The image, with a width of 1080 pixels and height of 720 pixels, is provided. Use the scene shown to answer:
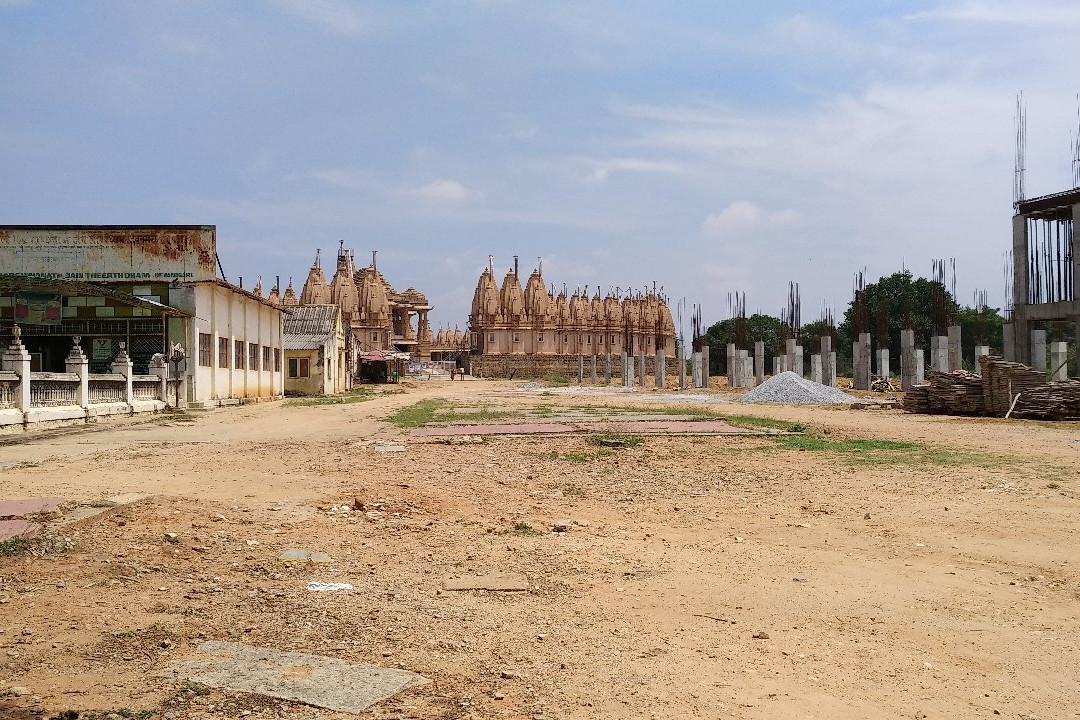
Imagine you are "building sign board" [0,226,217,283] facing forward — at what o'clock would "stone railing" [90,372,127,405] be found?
The stone railing is roughly at 12 o'clock from the building sign board.

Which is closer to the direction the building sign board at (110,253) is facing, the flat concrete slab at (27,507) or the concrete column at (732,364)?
the flat concrete slab

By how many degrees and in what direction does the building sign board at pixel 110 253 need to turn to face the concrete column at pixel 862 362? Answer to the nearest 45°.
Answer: approximately 90° to its left

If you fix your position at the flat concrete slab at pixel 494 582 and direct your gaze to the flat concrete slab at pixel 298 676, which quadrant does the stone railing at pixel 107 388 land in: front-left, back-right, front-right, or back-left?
back-right

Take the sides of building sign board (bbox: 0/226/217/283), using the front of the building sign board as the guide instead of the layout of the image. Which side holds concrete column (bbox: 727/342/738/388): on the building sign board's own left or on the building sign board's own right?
on the building sign board's own left

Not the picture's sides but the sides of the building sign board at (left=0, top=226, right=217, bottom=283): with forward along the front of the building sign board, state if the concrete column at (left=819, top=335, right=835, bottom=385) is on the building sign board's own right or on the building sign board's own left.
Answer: on the building sign board's own left

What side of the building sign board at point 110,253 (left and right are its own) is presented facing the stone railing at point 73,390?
front

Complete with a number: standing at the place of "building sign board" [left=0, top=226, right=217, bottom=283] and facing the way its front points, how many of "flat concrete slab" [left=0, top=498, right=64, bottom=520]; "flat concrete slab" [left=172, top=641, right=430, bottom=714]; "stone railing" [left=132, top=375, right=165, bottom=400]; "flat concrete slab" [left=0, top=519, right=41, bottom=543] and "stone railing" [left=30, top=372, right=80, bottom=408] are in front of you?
5

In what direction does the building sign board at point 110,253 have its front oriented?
toward the camera

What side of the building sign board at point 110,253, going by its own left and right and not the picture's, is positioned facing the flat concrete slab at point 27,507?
front

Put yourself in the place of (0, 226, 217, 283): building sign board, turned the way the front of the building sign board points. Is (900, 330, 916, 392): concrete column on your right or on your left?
on your left

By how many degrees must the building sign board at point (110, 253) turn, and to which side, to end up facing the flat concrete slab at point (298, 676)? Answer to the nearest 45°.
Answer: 0° — it already faces it

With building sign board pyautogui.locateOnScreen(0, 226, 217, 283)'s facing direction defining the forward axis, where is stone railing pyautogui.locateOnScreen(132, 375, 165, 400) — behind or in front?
in front

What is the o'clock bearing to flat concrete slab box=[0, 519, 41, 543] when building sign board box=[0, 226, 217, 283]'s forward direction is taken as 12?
The flat concrete slab is roughly at 12 o'clock from the building sign board.

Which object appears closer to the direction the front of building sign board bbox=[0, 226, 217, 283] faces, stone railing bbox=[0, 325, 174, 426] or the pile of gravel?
the stone railing
